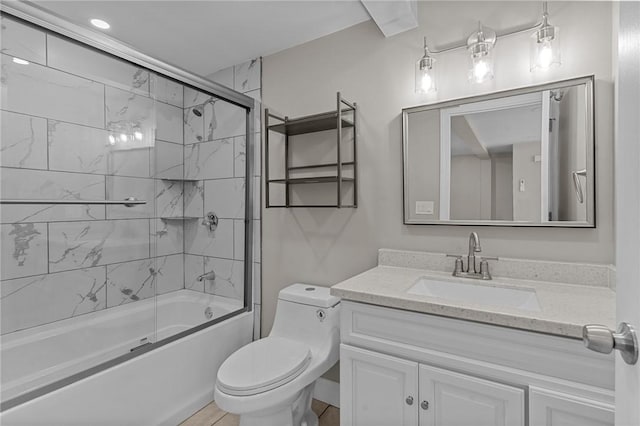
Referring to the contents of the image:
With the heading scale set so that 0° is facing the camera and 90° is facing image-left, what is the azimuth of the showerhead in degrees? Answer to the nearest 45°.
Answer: approximately 45°

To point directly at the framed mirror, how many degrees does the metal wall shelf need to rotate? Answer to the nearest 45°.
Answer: approximately 90° to its left

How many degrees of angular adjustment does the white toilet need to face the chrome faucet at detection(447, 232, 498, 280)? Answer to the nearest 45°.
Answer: approximately 135° to its left

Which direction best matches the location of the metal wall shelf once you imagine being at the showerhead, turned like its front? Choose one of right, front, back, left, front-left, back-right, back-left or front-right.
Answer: left

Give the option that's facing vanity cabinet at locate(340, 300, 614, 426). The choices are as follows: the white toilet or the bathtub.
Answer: the bathtub

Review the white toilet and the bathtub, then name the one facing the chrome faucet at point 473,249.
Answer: the bathtub

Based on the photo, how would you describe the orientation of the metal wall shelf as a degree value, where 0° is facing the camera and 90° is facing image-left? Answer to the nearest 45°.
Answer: approximately 45°

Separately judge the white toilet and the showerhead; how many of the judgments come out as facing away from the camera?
0

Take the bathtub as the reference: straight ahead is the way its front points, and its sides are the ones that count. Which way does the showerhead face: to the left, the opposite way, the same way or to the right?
to the right

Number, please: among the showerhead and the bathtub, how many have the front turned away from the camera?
0

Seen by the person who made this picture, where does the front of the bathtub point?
facing the viewer and to the right of the viewer

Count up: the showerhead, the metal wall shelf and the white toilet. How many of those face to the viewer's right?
0
